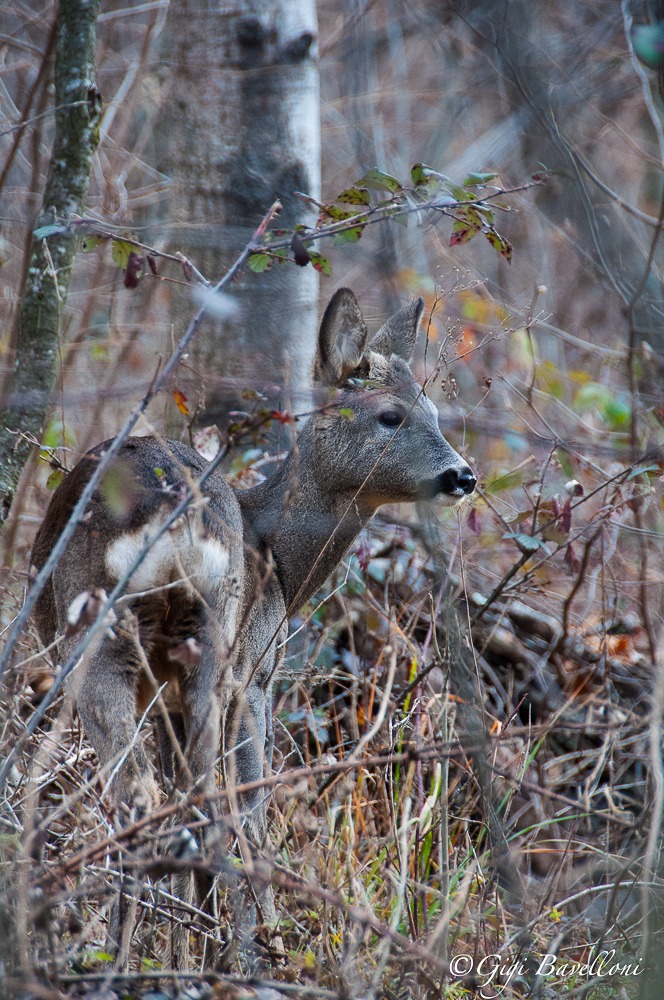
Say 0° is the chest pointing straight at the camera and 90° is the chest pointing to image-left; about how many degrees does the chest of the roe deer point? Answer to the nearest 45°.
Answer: approximately 225°

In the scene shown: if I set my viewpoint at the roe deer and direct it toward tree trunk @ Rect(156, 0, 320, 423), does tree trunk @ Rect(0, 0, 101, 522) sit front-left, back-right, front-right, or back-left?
front-left

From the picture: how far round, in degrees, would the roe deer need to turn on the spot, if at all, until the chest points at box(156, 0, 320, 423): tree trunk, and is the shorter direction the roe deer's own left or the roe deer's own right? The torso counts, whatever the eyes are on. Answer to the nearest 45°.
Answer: approximately 45° to the roe deer's own left

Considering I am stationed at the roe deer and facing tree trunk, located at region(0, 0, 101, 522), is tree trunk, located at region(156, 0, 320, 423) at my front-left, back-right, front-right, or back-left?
front-right
